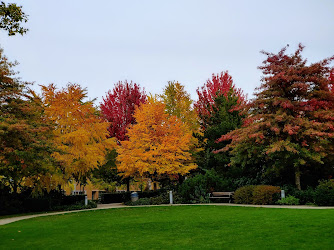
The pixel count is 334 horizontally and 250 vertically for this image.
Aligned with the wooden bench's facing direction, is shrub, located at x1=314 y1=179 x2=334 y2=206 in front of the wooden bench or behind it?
in front

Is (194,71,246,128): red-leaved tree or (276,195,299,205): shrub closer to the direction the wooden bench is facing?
the shrub

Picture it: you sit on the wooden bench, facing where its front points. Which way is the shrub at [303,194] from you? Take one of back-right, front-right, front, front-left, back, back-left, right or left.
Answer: front-left

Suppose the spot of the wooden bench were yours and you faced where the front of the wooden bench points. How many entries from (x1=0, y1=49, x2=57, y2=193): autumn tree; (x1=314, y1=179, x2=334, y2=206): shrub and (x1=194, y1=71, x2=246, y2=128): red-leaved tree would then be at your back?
1

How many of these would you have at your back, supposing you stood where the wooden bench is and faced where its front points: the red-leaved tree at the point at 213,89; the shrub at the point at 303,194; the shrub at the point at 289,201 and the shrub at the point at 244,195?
1

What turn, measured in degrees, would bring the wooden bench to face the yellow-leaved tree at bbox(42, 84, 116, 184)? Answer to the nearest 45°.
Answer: approximately 90° to its right

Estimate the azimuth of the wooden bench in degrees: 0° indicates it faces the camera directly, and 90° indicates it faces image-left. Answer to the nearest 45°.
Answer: approximately 0°

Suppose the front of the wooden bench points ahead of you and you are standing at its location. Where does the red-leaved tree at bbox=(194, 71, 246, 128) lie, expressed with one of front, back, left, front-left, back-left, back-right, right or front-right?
back

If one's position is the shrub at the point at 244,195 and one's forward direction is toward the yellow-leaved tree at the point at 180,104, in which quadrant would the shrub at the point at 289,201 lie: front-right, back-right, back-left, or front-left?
back-right

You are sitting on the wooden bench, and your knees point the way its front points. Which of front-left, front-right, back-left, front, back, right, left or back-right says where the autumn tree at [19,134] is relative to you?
front-right

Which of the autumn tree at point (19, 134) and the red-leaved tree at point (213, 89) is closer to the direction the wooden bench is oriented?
the autumn tree

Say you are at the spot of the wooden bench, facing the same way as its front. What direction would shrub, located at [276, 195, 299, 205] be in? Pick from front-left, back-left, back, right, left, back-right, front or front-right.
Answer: front-left

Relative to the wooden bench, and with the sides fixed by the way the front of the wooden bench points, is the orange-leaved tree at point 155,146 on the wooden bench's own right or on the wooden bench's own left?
on the wooden bench's own right
